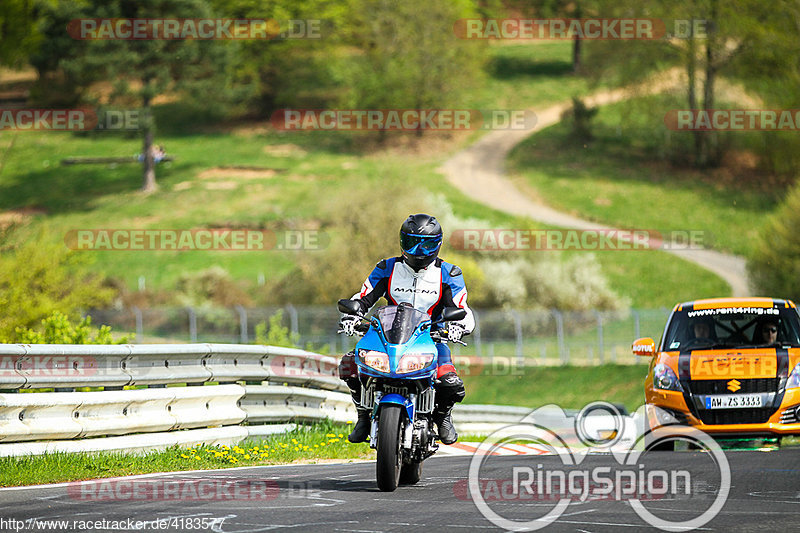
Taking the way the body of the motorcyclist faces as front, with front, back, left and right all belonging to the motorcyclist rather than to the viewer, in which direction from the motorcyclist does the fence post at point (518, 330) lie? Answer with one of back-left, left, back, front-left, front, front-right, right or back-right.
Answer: back

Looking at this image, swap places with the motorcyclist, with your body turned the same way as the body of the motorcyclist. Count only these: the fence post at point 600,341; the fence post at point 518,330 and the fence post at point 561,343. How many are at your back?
3

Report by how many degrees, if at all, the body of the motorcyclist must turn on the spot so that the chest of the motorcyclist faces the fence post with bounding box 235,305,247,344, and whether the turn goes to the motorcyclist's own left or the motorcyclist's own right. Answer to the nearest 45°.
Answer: approximately 180°

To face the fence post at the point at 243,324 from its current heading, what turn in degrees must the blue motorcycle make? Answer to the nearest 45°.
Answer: approximately 180°

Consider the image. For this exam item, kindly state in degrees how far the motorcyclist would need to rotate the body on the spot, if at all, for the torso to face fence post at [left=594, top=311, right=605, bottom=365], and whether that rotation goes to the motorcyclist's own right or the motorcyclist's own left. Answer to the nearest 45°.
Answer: approximately 180°

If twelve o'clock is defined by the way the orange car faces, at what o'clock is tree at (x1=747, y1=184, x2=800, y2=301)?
The tree is roughly at 6 o'clock from the orange car.

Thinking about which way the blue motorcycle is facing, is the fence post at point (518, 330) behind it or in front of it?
behind

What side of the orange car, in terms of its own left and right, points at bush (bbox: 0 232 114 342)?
right

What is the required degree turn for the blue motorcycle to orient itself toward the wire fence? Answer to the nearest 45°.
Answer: approximately 180°
